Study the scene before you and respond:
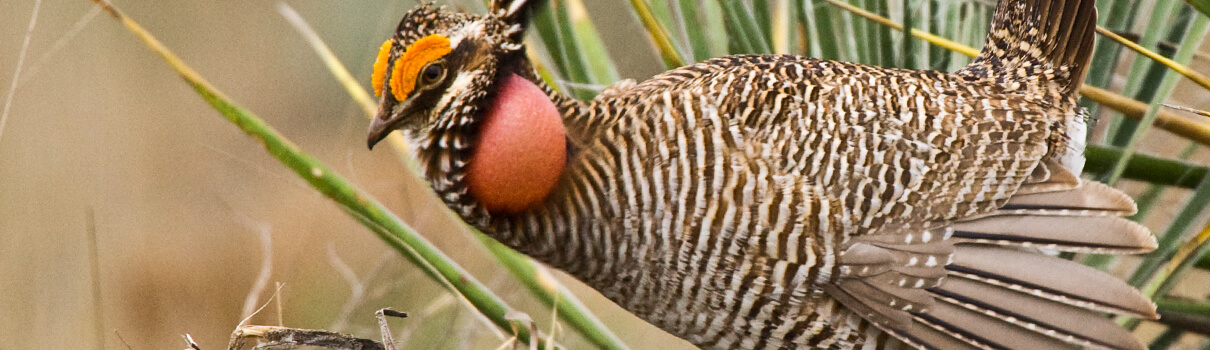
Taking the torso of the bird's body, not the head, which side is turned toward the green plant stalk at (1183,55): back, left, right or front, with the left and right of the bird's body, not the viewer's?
back

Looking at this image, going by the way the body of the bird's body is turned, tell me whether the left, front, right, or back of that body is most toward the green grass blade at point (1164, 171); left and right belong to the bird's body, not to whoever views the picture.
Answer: back

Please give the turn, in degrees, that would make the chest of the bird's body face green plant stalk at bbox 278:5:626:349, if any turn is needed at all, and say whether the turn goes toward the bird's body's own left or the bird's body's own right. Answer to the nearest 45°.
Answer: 0° — it already faces it

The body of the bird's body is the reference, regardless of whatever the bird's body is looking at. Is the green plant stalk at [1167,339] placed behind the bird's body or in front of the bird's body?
behind

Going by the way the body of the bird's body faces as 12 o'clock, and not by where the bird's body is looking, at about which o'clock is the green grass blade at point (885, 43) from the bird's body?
The green grass blade is roughly at 4 o'clock from the bird's body.

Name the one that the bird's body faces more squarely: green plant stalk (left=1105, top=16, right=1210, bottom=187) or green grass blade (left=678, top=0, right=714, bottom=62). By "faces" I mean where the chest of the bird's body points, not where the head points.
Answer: the green grass blade

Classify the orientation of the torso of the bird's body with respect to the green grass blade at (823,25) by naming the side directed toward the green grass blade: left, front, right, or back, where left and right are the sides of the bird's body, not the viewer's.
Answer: right

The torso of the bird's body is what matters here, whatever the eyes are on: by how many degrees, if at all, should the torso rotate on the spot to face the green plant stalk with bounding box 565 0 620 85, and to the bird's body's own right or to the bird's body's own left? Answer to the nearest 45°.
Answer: approximately 45° to the bird's body's own right

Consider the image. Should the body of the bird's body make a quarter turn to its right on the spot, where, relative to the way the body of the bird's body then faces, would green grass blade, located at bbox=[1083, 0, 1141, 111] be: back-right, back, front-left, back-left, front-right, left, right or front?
front-right

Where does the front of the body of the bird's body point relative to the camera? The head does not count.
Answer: to the viewer's left

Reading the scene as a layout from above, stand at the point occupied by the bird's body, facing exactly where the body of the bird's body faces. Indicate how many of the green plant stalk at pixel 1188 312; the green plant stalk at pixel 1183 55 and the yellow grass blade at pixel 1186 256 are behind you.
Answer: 3

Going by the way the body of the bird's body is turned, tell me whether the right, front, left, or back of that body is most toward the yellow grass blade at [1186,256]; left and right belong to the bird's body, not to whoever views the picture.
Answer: back
